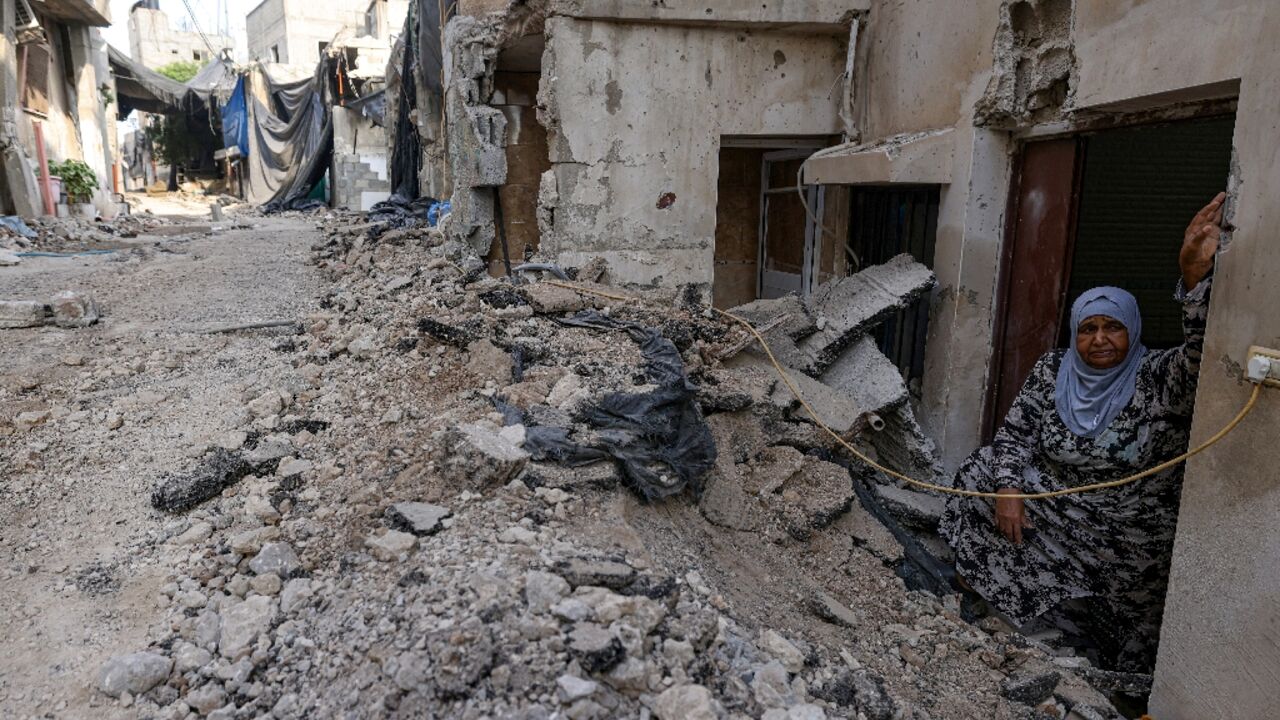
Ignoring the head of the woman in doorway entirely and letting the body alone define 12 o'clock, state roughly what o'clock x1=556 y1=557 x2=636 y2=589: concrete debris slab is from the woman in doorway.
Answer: The concrete debris slab is roughly at 1 o'clock from the woman in doorway.

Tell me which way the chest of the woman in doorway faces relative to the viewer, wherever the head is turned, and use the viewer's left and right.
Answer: facing the viewer

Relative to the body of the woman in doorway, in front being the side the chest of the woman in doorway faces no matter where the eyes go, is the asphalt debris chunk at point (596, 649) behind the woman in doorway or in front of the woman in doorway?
in front

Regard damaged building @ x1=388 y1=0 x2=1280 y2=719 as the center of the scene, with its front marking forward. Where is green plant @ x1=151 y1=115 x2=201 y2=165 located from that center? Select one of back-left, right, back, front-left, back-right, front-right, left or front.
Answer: right

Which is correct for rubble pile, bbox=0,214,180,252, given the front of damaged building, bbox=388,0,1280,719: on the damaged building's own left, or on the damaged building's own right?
on the damaged building's own right

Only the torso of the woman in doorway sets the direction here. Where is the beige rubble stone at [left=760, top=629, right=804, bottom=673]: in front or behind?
in front

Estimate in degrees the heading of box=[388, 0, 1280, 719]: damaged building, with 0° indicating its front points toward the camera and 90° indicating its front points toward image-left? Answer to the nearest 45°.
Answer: approximately 45°

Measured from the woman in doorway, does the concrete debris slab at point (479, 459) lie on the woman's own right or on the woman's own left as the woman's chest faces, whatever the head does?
on the woman's own right

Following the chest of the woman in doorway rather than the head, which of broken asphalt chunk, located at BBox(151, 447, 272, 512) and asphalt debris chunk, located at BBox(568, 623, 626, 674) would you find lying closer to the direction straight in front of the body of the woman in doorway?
the asphalt debris chunk

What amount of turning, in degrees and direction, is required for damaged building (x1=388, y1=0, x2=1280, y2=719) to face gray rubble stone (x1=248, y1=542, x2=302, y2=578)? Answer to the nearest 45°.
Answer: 0° — it already faces it

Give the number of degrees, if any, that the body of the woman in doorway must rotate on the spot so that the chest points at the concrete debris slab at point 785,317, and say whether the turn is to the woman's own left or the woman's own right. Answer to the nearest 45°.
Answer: approximately 135° to the woman's own right

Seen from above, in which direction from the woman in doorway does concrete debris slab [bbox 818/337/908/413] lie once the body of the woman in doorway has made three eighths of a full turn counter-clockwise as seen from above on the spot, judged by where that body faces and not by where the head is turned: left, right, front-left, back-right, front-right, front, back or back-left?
left

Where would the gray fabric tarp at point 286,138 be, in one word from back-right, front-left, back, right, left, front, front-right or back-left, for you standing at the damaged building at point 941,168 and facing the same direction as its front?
right

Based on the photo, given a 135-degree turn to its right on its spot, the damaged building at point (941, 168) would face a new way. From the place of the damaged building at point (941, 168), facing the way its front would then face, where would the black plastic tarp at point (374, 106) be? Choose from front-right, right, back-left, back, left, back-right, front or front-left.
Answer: front-left

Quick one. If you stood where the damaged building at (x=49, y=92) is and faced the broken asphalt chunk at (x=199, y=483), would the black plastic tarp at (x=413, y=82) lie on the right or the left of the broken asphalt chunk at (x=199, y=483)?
left

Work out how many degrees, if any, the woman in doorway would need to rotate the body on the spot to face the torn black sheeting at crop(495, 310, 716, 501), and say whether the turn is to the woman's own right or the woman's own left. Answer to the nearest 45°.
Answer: approximately 45° to the woman's own right
